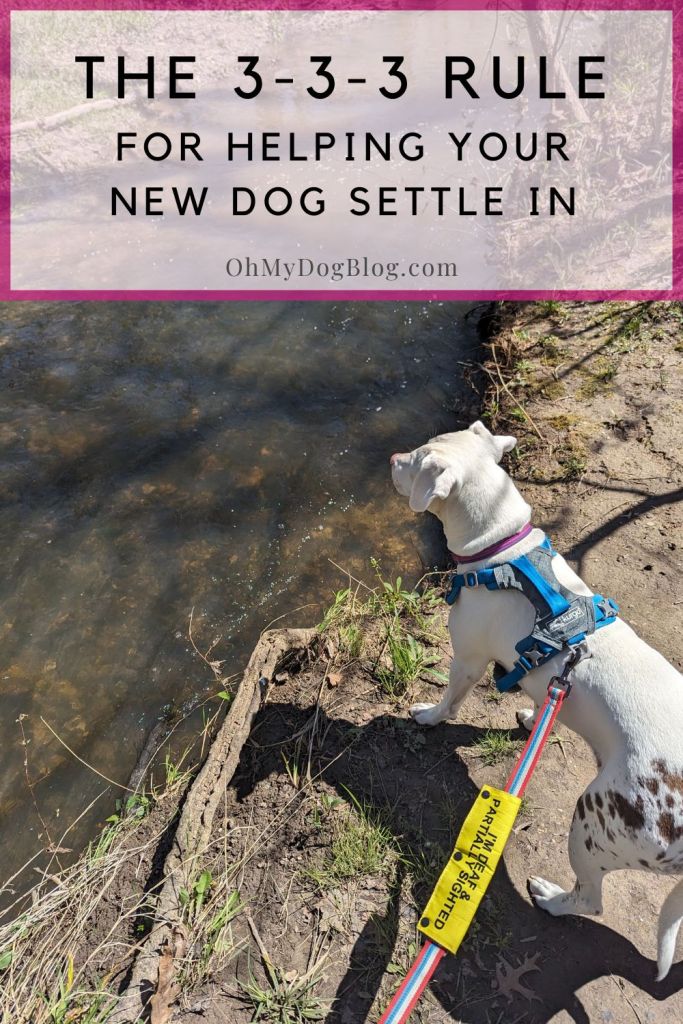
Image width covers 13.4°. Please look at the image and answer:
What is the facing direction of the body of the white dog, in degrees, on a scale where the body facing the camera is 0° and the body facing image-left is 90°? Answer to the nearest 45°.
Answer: approximately 135°
